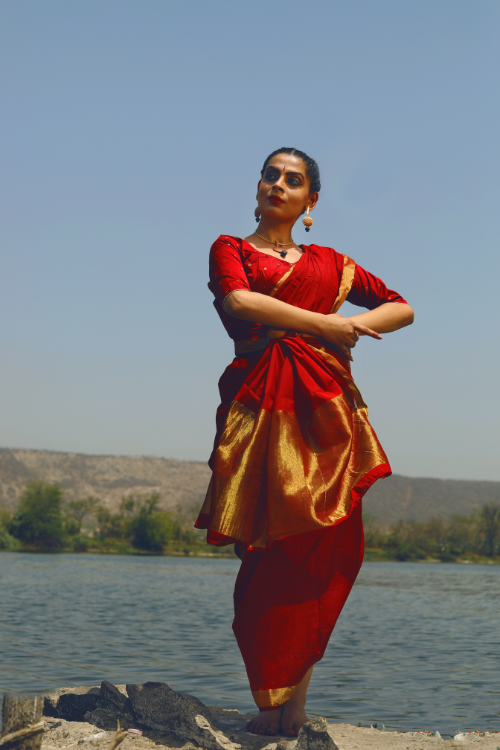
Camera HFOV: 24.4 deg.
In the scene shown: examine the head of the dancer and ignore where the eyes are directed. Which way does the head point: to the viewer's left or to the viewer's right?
to the viewer's left

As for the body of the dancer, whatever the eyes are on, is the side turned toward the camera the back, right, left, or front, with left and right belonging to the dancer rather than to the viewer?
front
